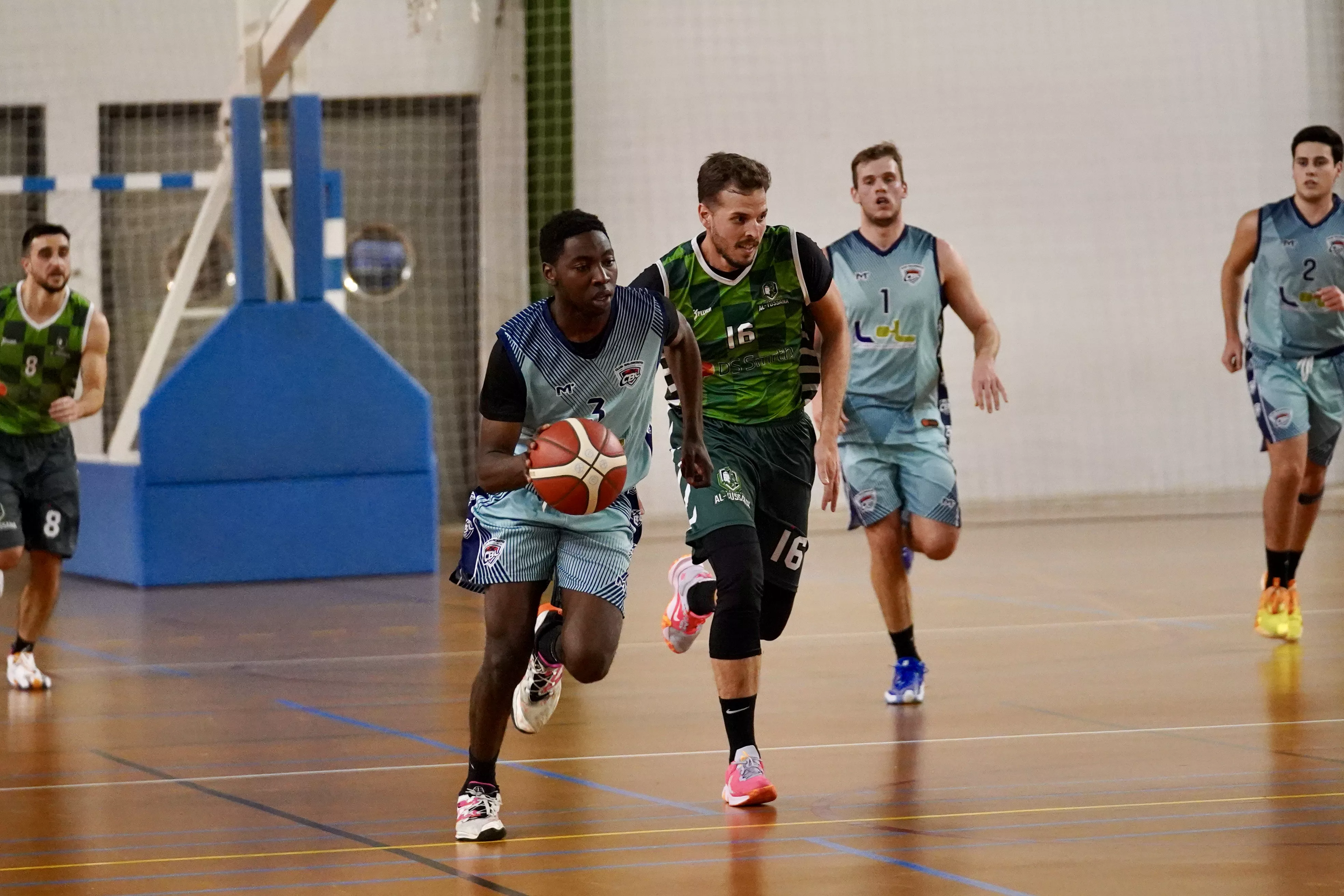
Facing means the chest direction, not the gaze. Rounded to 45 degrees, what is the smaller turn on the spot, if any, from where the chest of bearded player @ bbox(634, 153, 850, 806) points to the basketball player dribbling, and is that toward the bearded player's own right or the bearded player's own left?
approximately 45° to the bearded player's own right

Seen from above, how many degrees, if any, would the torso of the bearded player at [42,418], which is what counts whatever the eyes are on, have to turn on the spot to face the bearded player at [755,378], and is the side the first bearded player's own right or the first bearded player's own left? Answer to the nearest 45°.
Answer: approximately 45° to the first bearded player's own left

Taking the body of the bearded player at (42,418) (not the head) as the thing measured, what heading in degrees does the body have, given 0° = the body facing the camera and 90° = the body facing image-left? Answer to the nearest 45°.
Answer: approximately 0°

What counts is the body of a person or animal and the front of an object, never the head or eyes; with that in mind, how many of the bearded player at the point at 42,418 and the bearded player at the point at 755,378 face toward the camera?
2

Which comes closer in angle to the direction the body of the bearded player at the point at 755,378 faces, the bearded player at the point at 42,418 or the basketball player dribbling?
the basketball player dribbling

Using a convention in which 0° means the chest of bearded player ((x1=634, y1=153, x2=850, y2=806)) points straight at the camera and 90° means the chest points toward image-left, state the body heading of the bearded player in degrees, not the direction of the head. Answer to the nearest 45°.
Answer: approximately 0°

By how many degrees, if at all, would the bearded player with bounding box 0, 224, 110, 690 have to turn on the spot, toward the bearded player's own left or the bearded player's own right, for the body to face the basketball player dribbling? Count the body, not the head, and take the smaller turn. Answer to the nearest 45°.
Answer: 0° — they already face them
